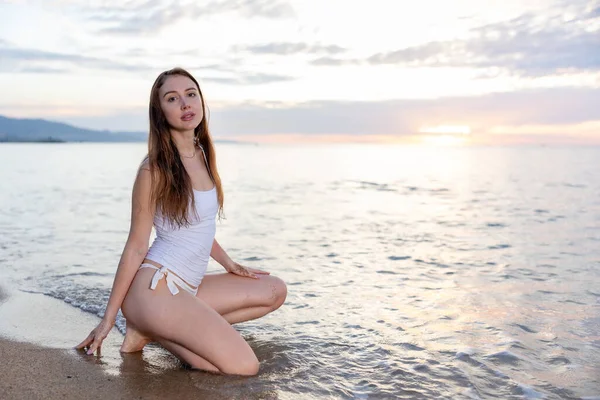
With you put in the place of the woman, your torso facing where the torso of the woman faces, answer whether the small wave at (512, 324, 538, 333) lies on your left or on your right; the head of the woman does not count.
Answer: on your left

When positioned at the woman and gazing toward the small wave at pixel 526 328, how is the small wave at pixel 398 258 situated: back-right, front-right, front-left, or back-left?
front-left

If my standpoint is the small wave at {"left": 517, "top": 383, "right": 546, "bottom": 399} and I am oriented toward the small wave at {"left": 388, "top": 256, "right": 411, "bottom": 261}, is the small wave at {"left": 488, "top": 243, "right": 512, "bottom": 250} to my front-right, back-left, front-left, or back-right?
front-right

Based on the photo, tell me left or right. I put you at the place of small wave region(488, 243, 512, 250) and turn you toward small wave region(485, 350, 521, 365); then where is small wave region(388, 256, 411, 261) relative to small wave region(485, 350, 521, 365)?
right

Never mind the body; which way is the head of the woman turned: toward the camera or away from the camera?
toward the camera

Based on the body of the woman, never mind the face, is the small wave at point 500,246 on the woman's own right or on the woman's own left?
on the woman's own left

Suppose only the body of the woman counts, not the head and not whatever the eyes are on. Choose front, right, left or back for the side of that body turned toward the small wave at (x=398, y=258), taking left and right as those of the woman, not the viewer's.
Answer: left

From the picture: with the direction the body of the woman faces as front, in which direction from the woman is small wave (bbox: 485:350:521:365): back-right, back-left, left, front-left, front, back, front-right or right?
front-left

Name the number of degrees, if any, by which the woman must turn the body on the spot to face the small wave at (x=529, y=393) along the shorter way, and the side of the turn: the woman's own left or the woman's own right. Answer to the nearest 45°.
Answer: approximately 45° to the woman's own left

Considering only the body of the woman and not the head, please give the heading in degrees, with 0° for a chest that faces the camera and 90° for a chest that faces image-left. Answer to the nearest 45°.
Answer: approximately 315°

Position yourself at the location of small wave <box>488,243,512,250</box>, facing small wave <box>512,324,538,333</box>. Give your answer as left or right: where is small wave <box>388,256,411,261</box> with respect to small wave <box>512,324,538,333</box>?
right
